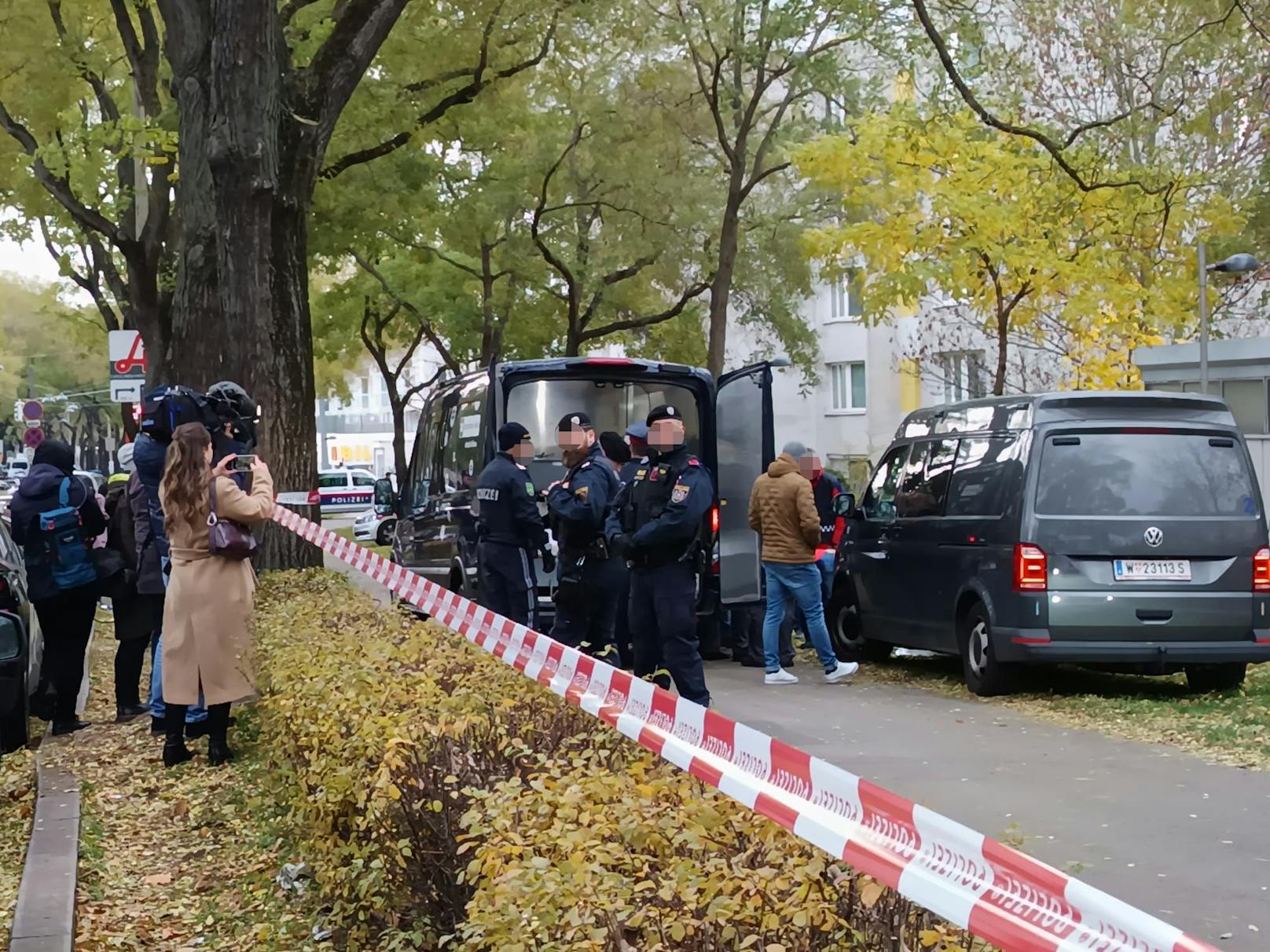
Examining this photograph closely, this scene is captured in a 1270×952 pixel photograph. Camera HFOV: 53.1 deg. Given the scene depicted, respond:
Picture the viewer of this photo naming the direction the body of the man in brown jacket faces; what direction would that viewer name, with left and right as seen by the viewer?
facing away from the viewer and to the right of the viewer

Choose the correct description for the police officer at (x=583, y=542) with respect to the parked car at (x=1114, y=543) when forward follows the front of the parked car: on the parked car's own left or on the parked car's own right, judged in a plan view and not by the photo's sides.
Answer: on the parked car's own left

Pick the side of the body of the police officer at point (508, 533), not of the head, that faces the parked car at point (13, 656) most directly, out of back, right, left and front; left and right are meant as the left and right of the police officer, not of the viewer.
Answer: back

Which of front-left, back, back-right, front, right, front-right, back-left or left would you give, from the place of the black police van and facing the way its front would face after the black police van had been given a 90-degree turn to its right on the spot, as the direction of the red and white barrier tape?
back-right

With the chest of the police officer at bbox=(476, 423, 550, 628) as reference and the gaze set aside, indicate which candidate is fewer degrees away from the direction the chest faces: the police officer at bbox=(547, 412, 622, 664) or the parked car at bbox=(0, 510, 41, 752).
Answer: the police officer

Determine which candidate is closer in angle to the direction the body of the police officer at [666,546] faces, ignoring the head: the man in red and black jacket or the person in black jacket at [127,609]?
the person in black jacket

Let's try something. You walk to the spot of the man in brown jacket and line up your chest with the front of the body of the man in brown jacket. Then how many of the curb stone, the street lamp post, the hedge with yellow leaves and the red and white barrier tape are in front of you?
1

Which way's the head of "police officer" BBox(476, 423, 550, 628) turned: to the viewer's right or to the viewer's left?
to the viewer's right

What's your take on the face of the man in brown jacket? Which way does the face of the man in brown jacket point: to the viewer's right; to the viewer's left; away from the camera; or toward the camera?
to the viewer's right

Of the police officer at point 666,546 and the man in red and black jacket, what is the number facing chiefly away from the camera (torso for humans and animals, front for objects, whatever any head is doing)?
0

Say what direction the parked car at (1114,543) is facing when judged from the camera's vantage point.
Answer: facing away from the viewer and to the left of the viewer

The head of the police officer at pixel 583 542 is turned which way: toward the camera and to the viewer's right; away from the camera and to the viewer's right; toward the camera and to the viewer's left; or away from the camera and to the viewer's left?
toward the camera and to the viewer's left

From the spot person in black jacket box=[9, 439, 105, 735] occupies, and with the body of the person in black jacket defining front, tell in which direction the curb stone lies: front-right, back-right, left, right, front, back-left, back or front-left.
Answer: back-right
